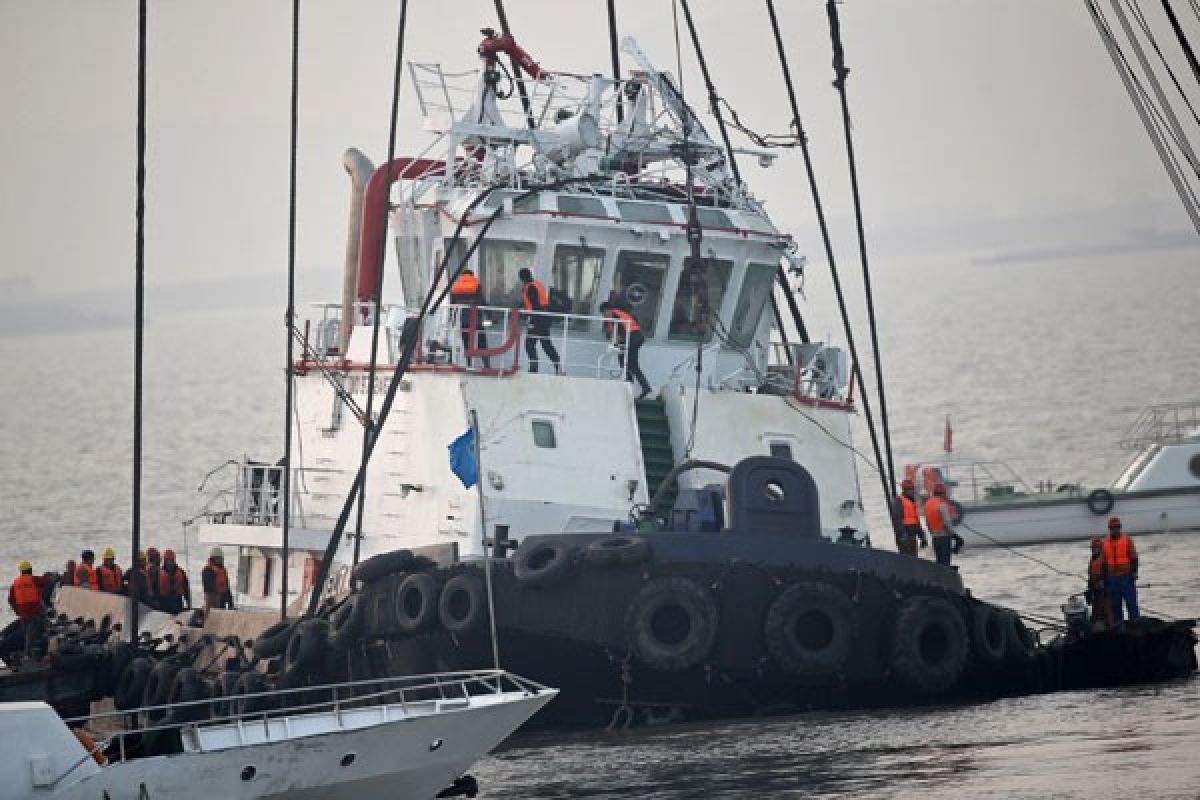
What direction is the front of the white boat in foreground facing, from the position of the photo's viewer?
facing to the right of the viewer

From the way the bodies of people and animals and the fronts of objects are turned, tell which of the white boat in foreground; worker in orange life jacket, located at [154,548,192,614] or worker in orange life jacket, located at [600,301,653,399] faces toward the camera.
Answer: worker in orange life jacket, located at [154,548,192,614]

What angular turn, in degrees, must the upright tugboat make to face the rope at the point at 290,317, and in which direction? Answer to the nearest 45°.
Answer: approximately 135° to its right

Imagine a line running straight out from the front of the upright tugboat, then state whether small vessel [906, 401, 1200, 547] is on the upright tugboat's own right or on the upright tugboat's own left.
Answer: on the upright tugboat's own left

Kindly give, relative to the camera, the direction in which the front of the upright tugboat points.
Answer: facing the viewer and to the right of the viewer

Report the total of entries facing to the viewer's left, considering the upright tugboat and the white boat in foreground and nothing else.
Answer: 0

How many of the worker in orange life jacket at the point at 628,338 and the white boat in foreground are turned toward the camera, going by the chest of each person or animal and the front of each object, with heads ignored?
0
